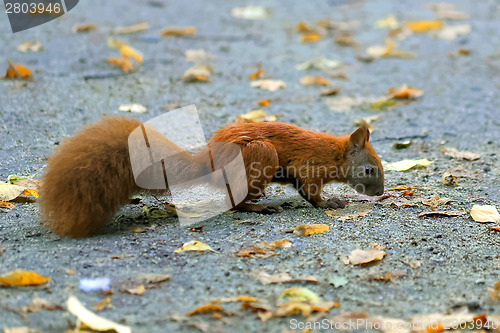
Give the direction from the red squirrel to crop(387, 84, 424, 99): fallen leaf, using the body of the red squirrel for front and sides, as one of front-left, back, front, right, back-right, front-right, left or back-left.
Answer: front-left

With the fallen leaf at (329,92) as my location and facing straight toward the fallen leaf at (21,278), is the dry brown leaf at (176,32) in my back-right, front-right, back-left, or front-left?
back-right

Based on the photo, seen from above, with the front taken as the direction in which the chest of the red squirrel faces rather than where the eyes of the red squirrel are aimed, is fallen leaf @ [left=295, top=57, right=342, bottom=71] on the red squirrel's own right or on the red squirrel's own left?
on the red squirrel's own left

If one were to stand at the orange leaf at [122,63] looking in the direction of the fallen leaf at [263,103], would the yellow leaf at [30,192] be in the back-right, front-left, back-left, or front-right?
front-right

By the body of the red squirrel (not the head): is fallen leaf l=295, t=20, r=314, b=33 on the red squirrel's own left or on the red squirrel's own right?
on the red squirrel's own left

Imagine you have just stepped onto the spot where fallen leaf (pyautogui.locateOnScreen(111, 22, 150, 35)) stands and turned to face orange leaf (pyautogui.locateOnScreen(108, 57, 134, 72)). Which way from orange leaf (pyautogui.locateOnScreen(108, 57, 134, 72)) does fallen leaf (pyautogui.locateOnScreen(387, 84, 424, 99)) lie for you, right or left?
left

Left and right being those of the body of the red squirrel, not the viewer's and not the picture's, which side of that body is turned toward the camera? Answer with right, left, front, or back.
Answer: right

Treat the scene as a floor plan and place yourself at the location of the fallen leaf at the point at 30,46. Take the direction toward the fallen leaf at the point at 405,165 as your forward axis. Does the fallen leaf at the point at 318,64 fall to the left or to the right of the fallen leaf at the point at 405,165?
left

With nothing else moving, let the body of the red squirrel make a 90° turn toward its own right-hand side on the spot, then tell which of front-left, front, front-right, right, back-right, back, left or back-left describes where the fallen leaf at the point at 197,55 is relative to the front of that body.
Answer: back

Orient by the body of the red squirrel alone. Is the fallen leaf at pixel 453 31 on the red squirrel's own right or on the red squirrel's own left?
on the red squirrel's own left

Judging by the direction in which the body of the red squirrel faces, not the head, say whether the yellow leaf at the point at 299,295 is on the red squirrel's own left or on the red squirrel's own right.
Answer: on the red squirrel's own right
